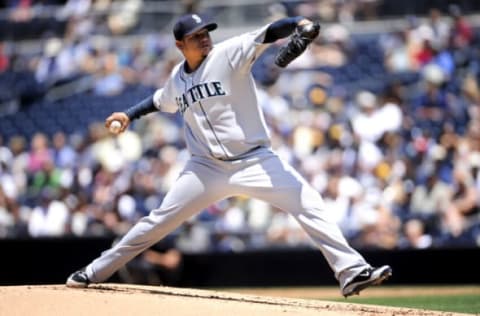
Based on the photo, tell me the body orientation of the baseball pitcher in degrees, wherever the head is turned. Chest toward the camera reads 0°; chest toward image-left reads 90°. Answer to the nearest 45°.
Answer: approximately 0°
